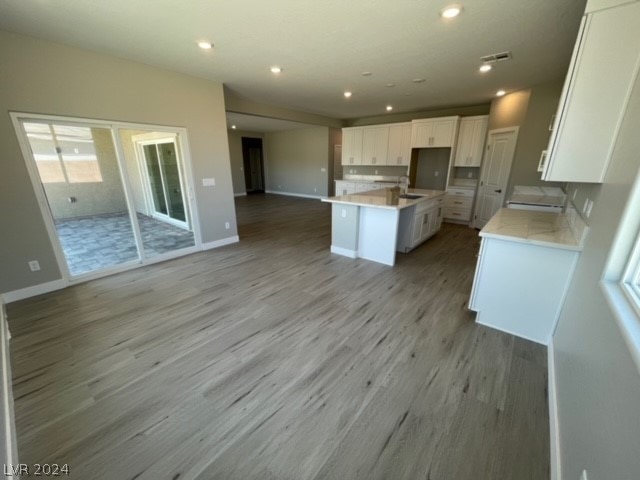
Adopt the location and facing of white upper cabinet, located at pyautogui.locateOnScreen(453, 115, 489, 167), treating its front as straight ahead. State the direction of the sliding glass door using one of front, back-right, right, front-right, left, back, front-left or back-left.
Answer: front-right

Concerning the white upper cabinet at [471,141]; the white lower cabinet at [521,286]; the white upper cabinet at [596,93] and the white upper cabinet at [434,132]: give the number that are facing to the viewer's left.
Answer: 2

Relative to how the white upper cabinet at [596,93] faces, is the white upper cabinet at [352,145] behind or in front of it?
in front

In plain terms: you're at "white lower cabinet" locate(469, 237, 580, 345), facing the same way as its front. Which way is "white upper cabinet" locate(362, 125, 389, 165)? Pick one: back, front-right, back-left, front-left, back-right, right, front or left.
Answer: front-right

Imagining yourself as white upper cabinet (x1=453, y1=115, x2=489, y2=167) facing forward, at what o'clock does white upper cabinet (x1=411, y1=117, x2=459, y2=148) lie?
white upper cabinet (x1=411, y1=117, x2=459, y2=148) is roughly at 3 o'clock from white upper cabinet (x1=453, y1=115, x2=489, y2=167).

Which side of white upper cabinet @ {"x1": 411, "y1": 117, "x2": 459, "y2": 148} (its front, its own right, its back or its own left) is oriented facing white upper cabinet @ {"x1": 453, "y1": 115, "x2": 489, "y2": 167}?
left

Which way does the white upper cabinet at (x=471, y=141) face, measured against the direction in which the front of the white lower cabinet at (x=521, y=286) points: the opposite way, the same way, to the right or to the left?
to the left

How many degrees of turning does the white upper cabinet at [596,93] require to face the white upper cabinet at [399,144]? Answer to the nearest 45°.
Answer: approximately 45° to its right

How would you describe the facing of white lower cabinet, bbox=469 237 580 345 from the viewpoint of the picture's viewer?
facing to the left of the viewer

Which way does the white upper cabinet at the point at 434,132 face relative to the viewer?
toward the camera

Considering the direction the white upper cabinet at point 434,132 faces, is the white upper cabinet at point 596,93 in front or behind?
in front

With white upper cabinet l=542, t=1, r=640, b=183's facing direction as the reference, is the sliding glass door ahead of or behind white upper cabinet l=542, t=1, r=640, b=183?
ahead

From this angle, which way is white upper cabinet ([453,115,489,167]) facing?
toward the camera

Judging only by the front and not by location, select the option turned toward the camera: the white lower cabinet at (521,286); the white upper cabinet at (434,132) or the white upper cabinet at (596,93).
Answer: the white upper cabinet at (434,132)

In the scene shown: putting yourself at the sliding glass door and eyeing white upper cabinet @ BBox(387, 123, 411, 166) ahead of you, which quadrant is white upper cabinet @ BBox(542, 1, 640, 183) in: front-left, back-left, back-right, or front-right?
front-right

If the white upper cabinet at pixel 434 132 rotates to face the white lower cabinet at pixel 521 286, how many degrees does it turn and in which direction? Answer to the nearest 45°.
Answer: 0° — it already faces it

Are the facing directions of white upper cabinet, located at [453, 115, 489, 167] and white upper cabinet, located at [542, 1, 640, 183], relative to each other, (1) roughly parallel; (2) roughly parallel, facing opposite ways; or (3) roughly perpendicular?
roughly perpendicular

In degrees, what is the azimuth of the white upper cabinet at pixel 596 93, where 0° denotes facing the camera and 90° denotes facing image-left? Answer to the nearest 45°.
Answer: approximately 90°

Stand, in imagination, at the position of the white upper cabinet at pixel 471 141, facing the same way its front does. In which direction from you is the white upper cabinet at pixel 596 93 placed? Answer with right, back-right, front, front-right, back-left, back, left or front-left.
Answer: front
